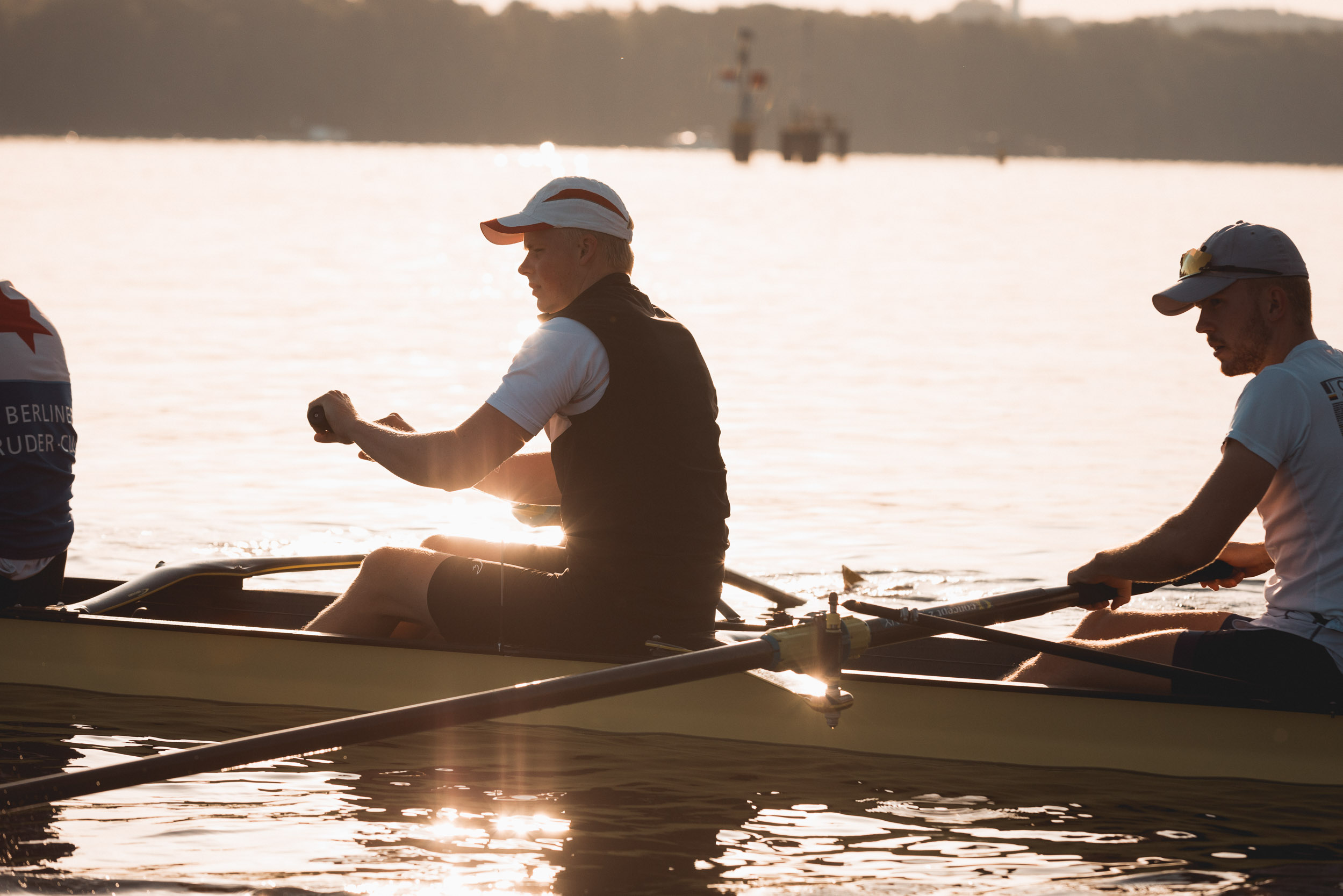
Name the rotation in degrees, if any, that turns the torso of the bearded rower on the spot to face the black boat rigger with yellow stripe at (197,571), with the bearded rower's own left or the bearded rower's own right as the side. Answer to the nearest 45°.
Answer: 0° — they already face it

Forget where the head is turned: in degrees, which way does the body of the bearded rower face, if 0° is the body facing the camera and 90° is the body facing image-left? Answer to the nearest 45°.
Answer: approximately 90°

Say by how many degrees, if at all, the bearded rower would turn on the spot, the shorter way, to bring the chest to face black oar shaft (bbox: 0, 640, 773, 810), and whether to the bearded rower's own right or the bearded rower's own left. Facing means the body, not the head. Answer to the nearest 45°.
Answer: approximately 45° to the bearded rower's own left

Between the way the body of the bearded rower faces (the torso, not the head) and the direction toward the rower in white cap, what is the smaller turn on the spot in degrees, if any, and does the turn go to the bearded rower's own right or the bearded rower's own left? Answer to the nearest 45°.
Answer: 0° — they already face them

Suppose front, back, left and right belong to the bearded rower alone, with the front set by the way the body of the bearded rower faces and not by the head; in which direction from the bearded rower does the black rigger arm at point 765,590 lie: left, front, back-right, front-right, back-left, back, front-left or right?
front-right
